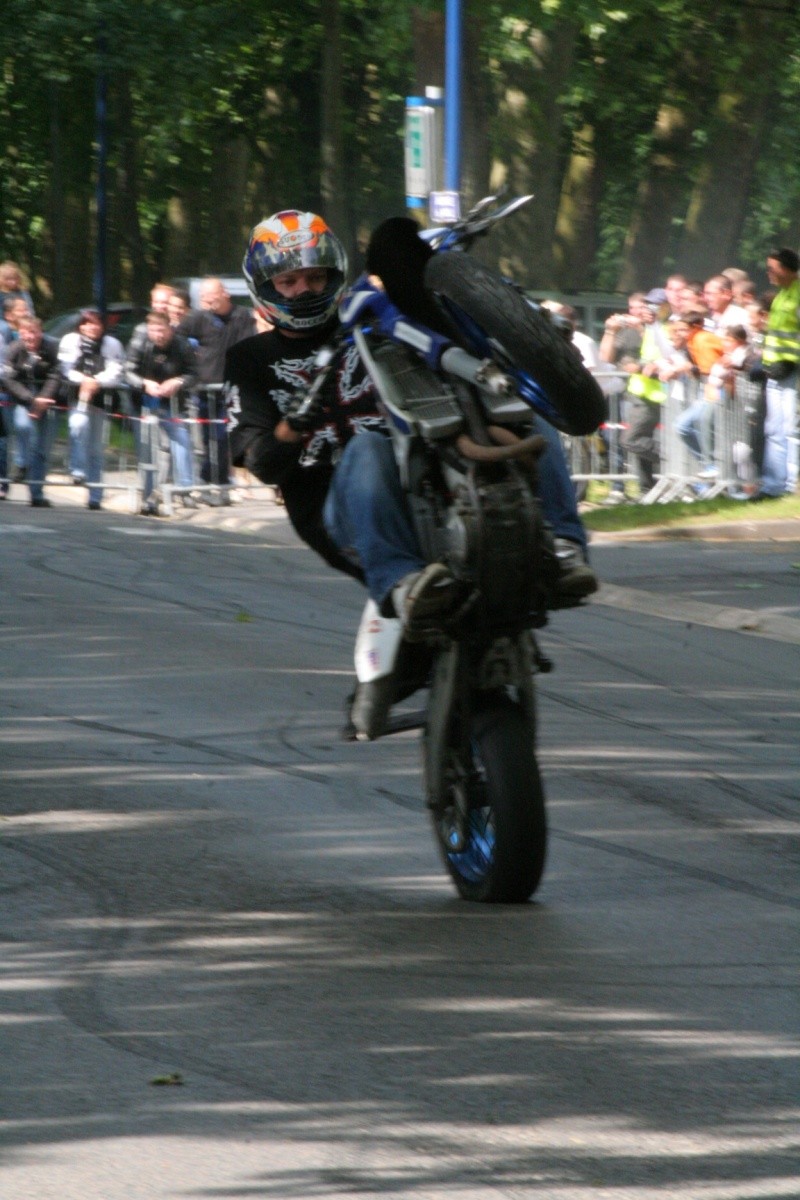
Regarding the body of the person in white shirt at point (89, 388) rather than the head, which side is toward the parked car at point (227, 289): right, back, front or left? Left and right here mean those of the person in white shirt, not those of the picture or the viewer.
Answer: back

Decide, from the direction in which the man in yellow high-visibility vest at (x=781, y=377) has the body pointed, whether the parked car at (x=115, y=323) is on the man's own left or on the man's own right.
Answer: on the man's own right

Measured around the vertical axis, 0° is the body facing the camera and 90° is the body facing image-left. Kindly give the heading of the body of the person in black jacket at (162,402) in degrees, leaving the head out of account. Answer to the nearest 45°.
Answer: approximately 0°

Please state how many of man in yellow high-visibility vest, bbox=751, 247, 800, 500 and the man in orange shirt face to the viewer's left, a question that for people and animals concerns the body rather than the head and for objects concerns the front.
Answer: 2

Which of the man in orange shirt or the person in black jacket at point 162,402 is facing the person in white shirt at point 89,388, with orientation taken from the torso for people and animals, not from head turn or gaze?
the man in orange shirt

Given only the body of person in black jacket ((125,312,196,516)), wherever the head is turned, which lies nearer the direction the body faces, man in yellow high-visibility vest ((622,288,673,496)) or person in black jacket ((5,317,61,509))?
the man in yellow high-visibility vest

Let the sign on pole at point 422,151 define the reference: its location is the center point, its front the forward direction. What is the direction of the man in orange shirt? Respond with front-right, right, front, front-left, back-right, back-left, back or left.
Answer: back-left

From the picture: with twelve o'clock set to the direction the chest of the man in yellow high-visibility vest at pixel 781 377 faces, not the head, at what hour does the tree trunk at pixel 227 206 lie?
The tree trunk is roughly at 2 o'clock from the man in yellow high-visibility vest.

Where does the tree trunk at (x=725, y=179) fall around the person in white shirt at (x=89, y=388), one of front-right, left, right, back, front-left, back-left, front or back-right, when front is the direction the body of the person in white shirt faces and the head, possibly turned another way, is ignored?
back-left

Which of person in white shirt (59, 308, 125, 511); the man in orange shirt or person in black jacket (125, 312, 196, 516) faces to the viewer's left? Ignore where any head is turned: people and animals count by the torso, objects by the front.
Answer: the man in orange shirt
